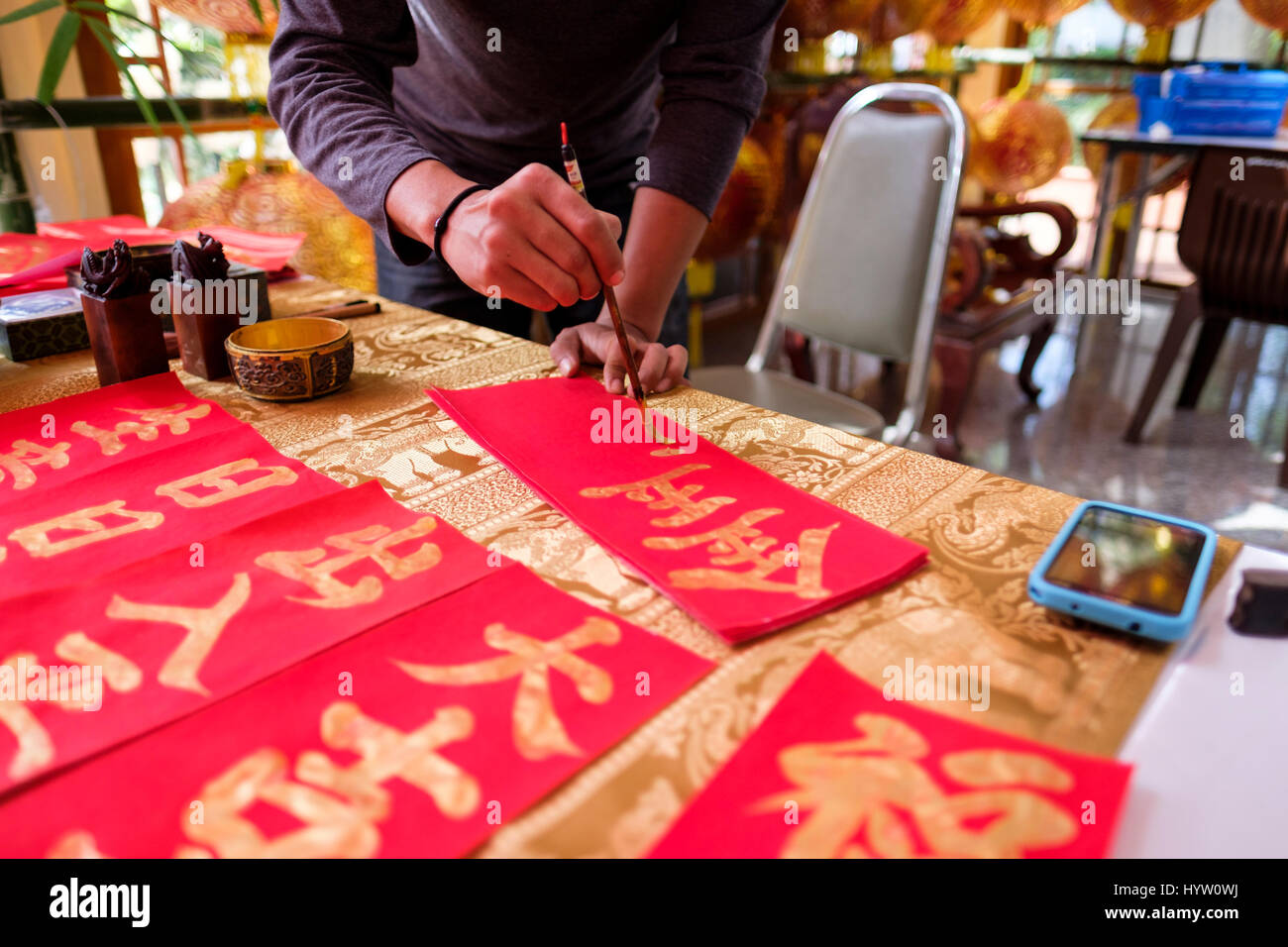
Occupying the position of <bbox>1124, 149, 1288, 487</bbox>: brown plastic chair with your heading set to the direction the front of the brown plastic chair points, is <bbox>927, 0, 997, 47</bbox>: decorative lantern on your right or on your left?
on your left

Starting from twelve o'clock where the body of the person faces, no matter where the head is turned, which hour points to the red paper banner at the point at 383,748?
The red paper banner is roughly at 12 o'clock from the person.

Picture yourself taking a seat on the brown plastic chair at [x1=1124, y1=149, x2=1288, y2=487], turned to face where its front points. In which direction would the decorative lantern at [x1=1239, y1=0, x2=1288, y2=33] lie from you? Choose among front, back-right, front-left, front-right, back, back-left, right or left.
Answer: front-left

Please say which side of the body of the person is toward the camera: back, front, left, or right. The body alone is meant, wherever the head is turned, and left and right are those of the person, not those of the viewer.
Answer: front

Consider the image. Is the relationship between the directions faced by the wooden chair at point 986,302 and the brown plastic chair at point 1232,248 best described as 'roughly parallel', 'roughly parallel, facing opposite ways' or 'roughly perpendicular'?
roughly perpendicular

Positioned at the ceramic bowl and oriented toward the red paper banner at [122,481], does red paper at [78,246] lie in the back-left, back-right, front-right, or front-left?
back-right

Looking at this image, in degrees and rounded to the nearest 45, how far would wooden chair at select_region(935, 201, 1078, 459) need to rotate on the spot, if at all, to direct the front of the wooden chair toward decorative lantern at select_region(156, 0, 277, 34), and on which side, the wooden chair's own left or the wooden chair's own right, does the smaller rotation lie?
approximately 90° to the wooden chair's own right

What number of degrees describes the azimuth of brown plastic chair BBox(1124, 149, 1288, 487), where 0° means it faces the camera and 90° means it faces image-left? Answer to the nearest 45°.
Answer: approximately 225°

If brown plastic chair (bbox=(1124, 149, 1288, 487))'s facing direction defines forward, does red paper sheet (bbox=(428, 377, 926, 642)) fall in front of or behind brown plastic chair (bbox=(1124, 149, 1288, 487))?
behind

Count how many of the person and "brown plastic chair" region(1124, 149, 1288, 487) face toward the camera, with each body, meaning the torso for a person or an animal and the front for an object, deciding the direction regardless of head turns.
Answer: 1

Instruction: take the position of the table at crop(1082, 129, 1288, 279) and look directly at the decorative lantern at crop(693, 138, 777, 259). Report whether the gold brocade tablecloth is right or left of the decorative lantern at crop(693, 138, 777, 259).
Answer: left
